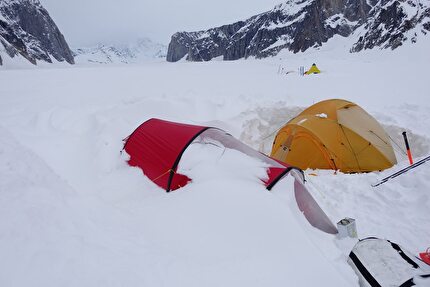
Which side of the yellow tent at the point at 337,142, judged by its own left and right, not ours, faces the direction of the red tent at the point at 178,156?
front

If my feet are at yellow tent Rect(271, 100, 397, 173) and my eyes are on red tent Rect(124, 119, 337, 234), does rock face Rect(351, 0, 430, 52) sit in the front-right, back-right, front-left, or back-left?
back-right

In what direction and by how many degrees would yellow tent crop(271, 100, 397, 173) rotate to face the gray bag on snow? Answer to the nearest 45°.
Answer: approximately 45° to its left

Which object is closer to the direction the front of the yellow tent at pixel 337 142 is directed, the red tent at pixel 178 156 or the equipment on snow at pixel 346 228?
the red tent

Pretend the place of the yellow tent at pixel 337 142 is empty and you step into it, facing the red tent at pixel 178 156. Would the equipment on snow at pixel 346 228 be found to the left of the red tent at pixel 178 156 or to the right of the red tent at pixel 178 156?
left

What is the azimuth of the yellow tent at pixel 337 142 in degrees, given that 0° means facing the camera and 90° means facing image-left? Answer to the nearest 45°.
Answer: approximately 45°

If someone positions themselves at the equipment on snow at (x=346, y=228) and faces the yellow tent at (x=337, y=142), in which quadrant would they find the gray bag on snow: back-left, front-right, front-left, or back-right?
back-right

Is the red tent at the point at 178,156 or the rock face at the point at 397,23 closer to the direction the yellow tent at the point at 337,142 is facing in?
the red tent

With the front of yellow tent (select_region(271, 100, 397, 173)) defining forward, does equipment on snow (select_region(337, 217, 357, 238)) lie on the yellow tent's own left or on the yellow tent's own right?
on the yellow tent's own left

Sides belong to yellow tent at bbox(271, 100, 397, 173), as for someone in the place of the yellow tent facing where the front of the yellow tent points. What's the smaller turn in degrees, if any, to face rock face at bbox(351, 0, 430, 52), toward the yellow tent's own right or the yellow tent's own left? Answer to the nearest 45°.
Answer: approximately 135° to the yellow tent's own right
